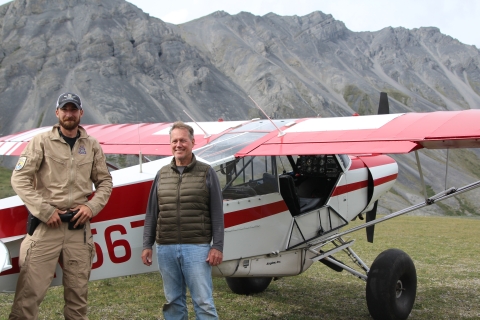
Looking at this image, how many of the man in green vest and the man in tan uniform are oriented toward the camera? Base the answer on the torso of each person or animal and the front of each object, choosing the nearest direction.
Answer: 2

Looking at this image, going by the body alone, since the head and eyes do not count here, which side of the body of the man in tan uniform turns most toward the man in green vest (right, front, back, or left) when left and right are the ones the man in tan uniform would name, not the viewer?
left

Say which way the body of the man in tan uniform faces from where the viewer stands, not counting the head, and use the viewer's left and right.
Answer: facing the viewer

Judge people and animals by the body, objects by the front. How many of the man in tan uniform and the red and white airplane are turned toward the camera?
1

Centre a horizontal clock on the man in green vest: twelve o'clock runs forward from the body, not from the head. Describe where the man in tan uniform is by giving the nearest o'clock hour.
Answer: The man in tan uniform is roughly at 3 o'clock from the man in green vest.

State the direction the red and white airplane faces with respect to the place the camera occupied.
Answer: facing away from the viewer and to the right of the viewer

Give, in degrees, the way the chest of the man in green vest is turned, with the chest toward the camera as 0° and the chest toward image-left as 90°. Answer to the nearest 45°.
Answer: approximately 0°
